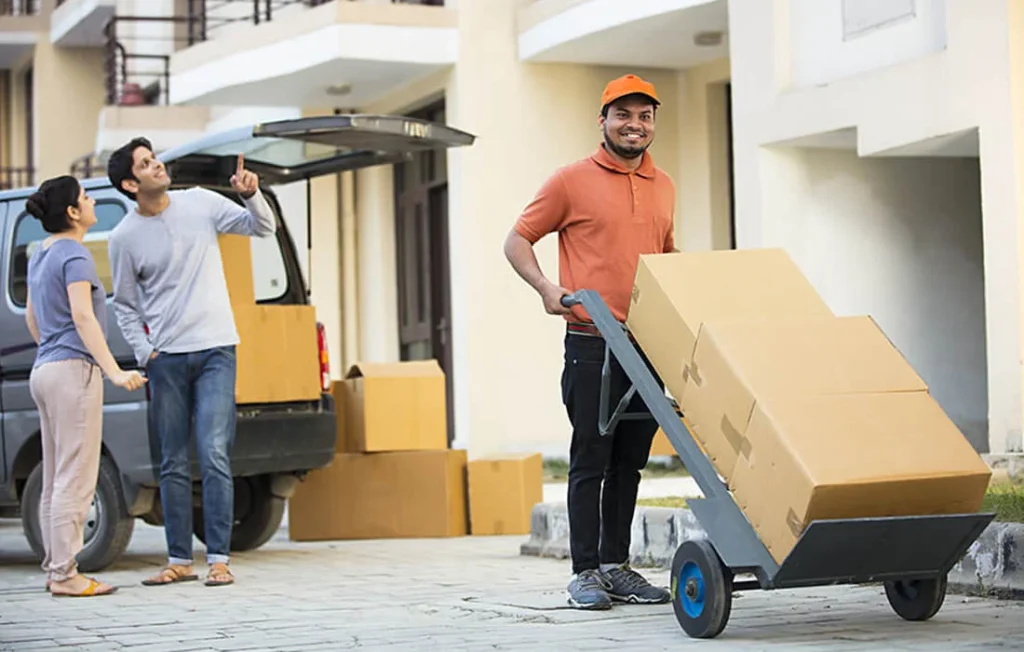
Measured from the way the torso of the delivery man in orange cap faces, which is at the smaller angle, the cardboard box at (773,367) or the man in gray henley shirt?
the cardboard box

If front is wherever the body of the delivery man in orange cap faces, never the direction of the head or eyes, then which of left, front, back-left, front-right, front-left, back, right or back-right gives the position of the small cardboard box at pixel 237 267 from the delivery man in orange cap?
back

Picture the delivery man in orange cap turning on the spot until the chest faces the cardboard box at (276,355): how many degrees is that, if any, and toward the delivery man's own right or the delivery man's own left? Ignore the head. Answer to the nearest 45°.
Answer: approximately 180°

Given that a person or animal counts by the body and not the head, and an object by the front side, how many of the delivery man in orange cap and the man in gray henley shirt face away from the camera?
0

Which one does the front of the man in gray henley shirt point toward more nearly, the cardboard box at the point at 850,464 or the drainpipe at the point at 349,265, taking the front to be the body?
the cardboard box

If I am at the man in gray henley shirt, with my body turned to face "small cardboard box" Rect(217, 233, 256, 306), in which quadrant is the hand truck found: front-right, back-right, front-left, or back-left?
back-right

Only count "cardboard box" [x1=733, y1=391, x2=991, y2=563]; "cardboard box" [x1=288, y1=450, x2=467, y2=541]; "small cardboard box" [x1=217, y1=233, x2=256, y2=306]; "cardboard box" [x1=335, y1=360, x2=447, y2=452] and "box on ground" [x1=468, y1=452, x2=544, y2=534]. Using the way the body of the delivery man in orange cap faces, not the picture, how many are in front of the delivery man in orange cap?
1

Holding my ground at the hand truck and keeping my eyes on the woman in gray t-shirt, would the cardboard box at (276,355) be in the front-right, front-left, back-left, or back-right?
front-right

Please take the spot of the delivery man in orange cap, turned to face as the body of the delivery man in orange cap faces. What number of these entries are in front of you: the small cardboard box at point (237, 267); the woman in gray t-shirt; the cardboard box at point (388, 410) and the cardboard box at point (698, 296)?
1

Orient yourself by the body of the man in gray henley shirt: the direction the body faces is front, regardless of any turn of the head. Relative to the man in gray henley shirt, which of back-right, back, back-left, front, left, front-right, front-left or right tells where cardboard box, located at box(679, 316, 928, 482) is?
front-left

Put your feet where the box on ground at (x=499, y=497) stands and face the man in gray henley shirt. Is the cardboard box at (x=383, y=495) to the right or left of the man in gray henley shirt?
right

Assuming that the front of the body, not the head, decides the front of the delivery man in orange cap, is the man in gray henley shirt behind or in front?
behind

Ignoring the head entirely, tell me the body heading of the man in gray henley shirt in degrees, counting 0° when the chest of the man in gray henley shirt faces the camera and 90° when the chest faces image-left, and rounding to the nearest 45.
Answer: approximately 0°

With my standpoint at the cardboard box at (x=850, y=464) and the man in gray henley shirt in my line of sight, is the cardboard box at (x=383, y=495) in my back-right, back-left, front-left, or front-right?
front-right
